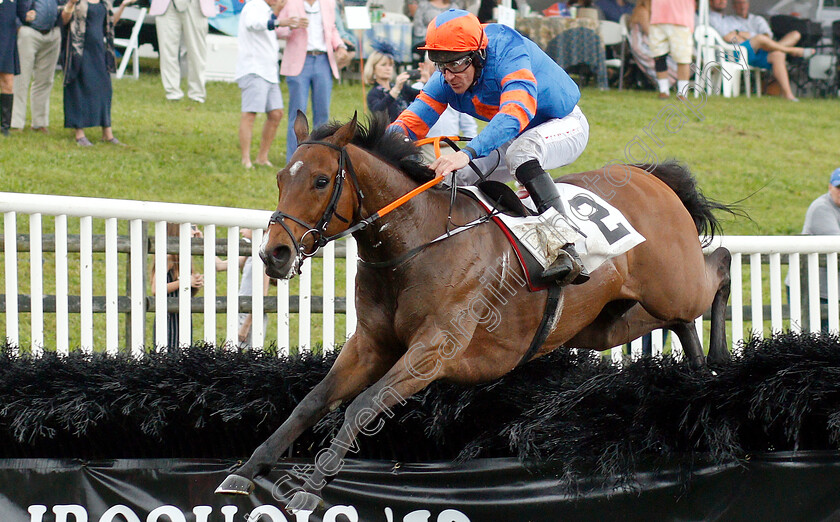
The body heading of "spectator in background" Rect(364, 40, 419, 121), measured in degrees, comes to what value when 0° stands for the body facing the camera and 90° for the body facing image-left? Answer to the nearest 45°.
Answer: approximately 315°

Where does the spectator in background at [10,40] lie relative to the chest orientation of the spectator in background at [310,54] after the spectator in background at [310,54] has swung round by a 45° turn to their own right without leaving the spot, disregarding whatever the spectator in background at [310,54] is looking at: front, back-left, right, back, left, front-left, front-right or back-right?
front-right

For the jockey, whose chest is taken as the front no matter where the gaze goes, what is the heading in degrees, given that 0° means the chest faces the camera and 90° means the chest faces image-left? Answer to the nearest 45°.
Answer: approximately 45°

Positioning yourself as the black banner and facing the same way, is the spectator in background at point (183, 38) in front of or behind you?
behind

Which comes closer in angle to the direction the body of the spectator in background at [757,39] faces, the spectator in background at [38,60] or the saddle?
the saddle

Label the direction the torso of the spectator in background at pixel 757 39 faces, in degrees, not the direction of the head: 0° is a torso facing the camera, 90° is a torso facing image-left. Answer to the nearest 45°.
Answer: approximately 315°

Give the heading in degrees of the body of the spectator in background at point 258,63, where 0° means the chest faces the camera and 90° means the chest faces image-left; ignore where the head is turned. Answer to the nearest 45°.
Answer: approximately 315°
